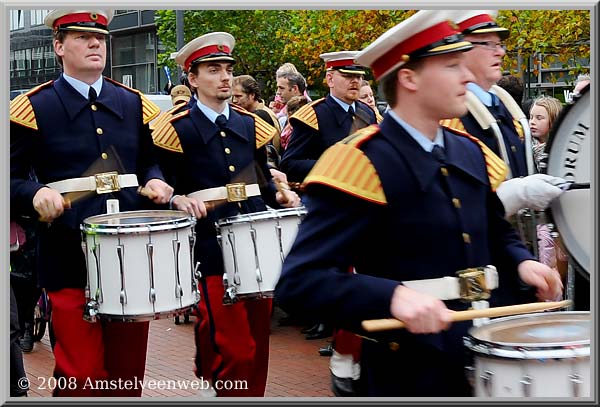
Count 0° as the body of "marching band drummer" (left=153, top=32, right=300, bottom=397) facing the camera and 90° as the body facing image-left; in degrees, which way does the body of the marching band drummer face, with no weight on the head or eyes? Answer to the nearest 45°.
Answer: approximately 315°

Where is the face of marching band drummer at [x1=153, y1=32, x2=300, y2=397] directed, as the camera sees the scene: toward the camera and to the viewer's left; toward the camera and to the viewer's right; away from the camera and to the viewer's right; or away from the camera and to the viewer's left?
toward the camera and to the viewer's right

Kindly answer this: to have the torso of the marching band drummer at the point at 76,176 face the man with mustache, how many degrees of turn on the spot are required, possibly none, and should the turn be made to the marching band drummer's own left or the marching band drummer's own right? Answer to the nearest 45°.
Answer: approximately 90° to the marching band drummer's own left

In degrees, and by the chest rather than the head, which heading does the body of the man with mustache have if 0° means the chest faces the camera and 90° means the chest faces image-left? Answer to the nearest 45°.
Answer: approximately 315°

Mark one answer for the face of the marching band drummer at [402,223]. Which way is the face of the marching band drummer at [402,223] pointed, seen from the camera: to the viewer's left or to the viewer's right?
to the viewer's right

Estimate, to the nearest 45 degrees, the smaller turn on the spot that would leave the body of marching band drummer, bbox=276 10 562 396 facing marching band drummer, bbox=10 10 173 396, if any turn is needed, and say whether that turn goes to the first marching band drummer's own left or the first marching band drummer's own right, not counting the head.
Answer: approximately 180°

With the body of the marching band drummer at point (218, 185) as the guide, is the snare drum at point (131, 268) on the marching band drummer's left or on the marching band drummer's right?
on the marching band drummer's right
